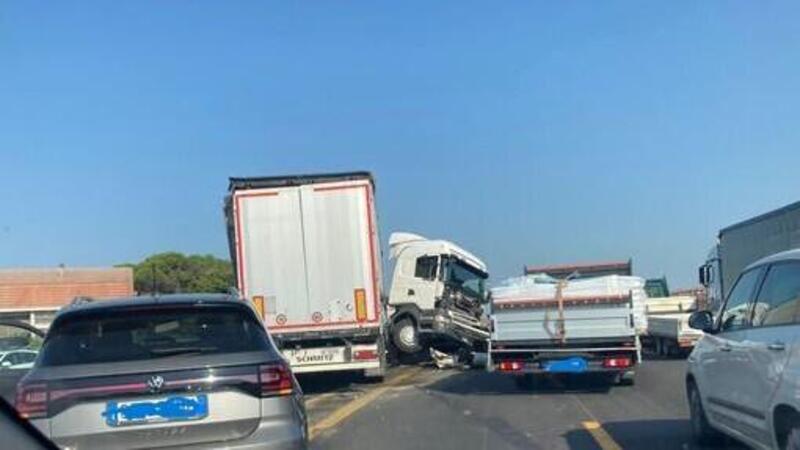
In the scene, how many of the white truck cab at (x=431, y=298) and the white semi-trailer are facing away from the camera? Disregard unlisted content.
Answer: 1

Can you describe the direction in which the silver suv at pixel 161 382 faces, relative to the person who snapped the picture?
facing away from the viewer

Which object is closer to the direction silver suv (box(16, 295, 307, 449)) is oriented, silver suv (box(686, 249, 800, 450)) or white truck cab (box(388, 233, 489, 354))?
the white truck cab

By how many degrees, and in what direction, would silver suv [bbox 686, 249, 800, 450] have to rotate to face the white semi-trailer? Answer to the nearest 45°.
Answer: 0° — it already faces it

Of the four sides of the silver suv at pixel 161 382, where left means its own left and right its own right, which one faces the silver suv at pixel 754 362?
right

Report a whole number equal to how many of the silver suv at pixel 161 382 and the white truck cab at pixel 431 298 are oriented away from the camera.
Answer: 1

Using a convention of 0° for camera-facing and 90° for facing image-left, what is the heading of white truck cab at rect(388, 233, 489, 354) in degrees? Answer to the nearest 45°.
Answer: approximately 315°

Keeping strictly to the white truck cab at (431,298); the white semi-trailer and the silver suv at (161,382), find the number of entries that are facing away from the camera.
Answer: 2

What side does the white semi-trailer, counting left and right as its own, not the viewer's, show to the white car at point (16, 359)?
back

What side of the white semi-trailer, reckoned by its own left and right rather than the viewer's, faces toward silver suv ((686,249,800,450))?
back

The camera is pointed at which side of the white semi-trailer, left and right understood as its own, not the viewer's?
back

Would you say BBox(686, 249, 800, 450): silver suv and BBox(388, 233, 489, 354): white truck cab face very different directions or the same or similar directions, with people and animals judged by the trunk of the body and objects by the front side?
very different directions

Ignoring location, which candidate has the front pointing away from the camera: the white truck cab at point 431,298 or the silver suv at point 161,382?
the silver suv

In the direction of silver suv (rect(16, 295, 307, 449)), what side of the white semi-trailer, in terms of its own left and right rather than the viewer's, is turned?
back
